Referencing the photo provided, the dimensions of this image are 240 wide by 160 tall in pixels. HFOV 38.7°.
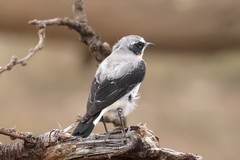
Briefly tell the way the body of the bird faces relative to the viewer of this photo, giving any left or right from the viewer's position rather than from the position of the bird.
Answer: facing away from the viewer and to the right of the viewer
